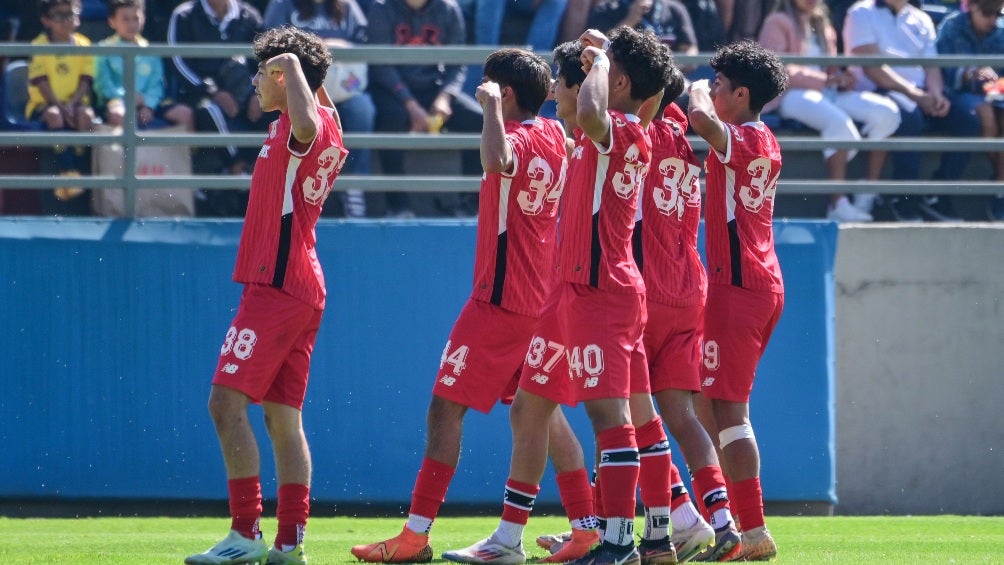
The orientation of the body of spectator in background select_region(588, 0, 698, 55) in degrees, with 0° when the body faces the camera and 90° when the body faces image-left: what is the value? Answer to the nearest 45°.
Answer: approximately 0°

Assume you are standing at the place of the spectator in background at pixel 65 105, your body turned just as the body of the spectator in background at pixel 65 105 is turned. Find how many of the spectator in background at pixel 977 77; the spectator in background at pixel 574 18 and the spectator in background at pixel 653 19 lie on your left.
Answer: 3

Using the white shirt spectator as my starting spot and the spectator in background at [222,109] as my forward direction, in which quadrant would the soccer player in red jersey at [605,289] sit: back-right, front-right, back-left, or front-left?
front-left

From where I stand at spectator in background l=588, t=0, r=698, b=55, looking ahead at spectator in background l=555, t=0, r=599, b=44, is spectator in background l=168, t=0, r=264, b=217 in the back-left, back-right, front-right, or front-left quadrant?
front-left

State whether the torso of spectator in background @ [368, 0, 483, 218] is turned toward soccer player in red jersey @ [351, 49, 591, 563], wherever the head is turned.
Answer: yes

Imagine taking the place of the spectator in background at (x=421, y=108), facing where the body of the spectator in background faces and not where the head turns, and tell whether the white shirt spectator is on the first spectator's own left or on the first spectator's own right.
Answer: on the first spectator's own left

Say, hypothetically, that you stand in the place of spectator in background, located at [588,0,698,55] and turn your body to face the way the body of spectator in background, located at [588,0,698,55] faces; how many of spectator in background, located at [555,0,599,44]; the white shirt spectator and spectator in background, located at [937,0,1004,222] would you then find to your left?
2

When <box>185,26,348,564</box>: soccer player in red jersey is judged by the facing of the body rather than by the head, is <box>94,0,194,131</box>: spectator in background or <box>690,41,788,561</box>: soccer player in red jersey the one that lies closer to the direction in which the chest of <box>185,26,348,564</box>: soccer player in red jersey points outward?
the spectator in background

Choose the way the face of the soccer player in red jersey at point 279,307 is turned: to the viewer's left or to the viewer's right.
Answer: to the viewer's left

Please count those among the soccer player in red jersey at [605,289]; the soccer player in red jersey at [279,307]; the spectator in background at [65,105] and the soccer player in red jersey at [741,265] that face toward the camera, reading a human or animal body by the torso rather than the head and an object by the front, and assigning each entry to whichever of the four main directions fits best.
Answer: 1

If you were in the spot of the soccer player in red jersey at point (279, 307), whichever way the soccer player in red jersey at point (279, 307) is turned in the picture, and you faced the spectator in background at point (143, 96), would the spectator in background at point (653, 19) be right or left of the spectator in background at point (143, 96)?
right

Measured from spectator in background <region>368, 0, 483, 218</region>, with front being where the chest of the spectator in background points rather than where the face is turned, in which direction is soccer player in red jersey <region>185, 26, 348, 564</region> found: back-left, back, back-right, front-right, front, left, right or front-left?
front
